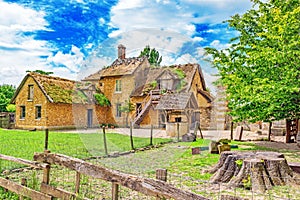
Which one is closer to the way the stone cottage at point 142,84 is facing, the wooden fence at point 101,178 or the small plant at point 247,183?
the wooden fence

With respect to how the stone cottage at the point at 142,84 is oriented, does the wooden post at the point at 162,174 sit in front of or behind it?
in front

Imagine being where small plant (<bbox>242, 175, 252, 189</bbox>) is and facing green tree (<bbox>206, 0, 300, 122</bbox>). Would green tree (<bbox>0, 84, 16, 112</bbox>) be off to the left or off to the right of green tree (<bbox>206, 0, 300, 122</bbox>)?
left

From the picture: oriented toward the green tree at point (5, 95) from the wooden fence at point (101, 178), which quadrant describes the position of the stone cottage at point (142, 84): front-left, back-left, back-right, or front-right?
front-right

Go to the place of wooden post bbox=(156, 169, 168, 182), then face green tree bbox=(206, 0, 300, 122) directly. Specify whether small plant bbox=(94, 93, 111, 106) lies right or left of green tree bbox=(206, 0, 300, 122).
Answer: left

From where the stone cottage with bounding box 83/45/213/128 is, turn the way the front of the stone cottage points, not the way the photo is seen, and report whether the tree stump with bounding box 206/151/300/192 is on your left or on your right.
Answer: on your left

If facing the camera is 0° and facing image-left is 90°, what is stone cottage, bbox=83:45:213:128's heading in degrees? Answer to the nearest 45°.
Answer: approximately 0°
